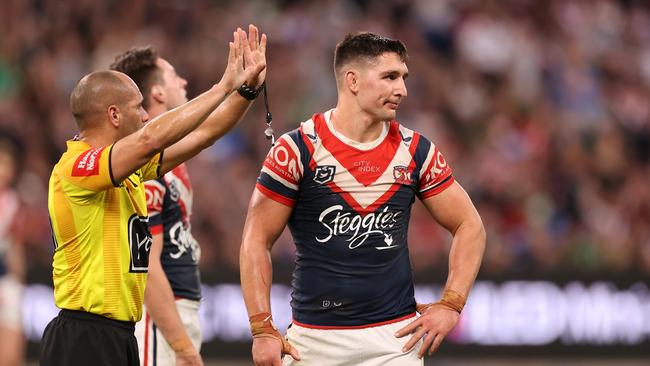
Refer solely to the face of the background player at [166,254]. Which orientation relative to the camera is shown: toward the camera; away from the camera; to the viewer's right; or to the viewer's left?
to the viewer's right

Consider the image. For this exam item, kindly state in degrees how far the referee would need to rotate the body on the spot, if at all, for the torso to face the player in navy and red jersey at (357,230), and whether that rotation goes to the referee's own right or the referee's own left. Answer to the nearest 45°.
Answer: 0° — they already face them

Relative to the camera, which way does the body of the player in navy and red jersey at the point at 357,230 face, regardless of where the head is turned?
toward the camera

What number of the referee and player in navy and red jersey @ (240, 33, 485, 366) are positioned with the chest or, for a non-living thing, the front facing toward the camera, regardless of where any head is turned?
1

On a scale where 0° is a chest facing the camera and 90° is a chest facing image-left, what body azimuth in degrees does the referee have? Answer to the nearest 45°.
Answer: approximately 270°

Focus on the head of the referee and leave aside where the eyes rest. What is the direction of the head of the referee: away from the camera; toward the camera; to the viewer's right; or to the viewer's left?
to the viewer's right

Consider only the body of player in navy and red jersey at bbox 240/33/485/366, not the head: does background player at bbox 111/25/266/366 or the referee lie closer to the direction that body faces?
the referee

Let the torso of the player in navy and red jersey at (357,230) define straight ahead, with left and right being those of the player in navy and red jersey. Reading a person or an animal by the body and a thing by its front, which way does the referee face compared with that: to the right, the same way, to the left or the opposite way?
to the left
